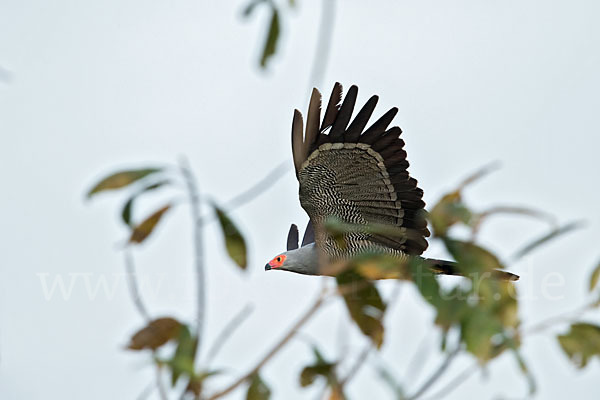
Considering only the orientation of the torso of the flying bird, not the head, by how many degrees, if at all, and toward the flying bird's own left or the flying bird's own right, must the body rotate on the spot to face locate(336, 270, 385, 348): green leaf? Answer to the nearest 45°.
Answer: approximately 90° to the flying bird's own left

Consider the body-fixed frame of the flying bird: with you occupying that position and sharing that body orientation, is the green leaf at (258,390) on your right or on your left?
on your left

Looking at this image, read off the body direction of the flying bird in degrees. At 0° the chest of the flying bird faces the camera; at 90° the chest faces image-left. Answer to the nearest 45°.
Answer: approximately 90°

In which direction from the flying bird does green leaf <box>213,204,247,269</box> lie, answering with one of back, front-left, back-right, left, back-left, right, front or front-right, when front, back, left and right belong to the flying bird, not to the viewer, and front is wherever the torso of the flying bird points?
left

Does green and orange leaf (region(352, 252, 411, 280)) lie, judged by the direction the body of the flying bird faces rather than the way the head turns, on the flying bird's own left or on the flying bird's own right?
on the flying bird's own left

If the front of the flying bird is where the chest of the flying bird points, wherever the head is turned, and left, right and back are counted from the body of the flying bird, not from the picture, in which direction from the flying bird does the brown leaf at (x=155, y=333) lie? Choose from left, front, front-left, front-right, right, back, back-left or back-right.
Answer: left

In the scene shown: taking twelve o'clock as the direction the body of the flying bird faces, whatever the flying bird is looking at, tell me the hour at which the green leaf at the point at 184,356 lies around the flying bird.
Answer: The green leaf is roughly at 9 o'clock from the flying bird.
